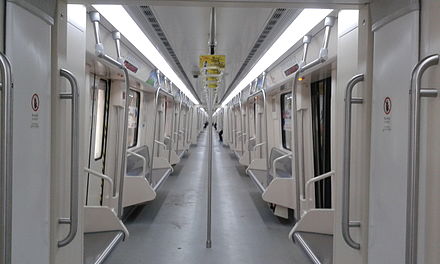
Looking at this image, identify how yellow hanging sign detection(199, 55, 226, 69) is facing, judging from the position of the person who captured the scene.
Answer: facing the viewer
